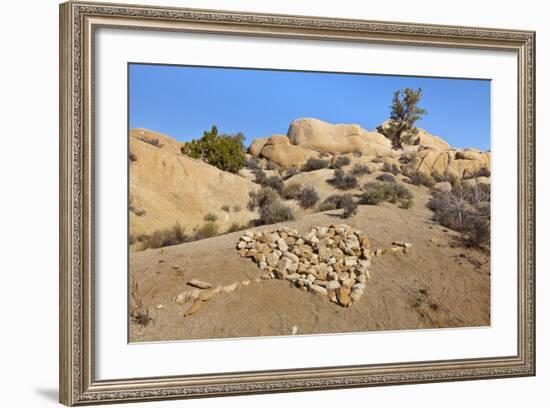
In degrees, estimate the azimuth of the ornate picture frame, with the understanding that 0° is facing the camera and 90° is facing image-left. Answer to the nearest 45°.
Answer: approximately 315°
